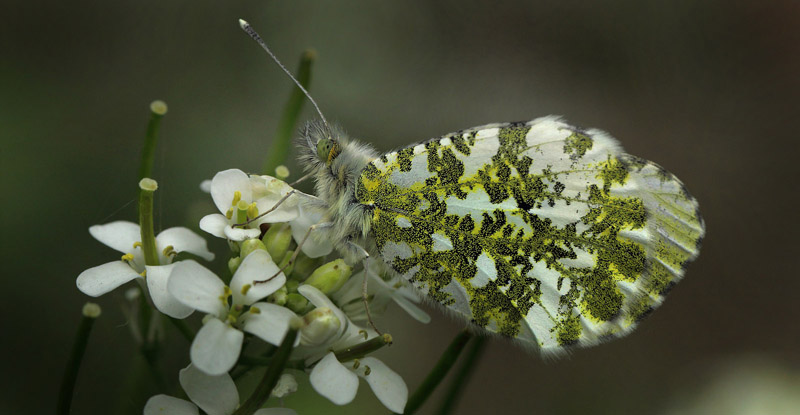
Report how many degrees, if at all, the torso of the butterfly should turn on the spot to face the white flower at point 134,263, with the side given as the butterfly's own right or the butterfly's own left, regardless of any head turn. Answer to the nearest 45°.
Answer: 0° — it already faces it

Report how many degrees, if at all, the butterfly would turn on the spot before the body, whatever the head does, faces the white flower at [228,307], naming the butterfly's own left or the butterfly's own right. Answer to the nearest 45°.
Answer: approximately 45° to the butterfly's own left

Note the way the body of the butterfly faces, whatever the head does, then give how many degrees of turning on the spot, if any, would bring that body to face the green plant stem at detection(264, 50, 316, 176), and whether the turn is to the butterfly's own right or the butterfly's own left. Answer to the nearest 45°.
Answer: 0° — it already faces it

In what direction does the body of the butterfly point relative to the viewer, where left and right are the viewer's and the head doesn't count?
facing to the left of the viewer
